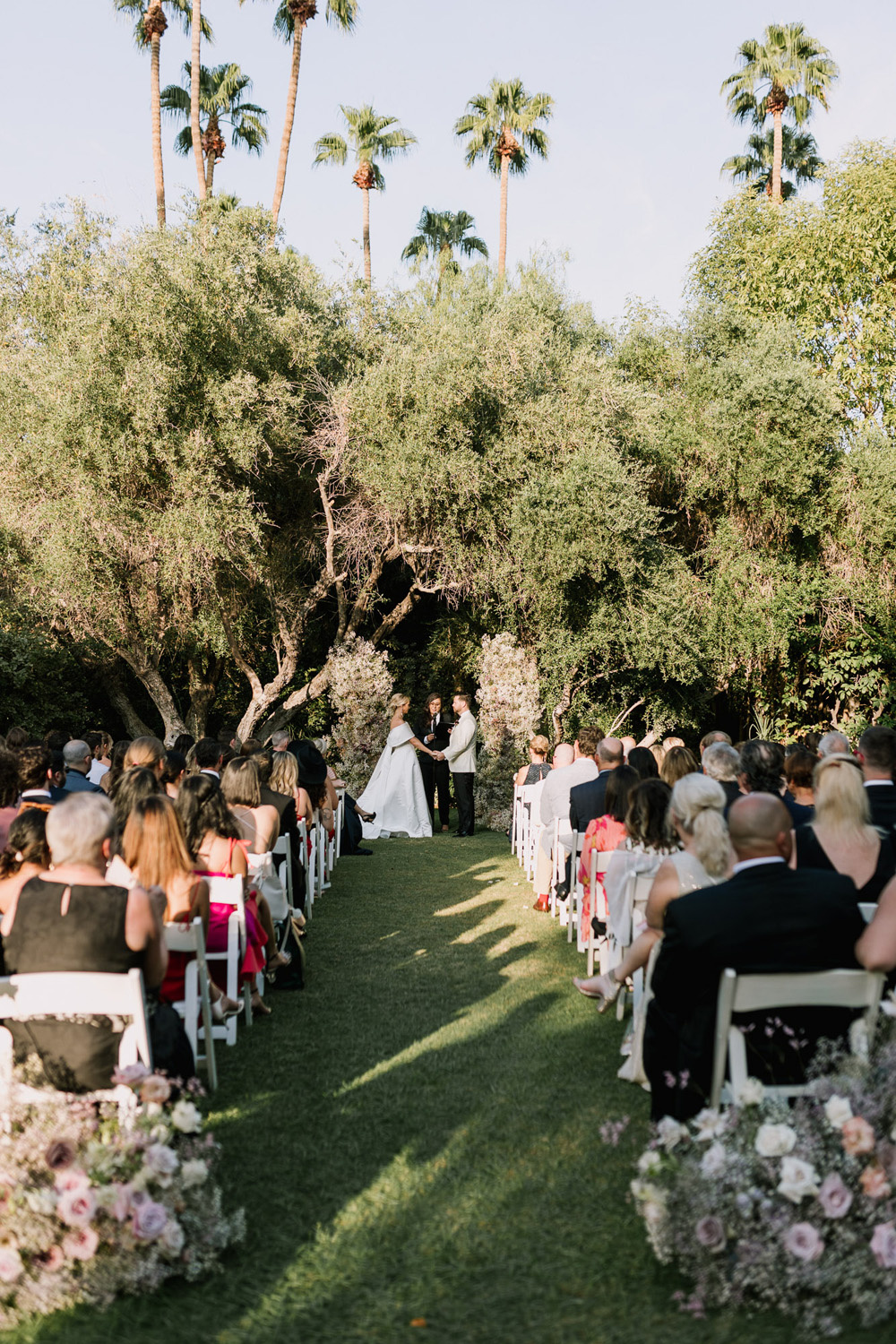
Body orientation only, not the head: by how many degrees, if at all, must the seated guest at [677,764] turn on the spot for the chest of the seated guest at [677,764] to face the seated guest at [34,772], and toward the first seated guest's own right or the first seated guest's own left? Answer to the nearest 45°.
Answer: approximately 90° to the first seated guest's own left

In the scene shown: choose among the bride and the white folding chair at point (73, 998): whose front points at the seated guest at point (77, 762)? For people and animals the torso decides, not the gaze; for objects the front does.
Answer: the white folding chair

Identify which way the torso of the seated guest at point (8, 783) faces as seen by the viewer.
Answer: away from the camera

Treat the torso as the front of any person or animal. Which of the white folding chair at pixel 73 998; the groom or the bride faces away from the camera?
the white folding chair

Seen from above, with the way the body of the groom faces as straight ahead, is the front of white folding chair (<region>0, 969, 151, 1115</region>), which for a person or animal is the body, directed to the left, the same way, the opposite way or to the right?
to the right

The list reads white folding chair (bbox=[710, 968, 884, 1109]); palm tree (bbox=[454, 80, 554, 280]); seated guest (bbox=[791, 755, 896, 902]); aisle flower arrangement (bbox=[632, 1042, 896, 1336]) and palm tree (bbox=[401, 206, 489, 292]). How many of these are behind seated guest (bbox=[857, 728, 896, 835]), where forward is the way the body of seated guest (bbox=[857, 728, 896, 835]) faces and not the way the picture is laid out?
3

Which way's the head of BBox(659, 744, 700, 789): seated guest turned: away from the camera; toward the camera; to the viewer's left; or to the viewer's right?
away from the camera

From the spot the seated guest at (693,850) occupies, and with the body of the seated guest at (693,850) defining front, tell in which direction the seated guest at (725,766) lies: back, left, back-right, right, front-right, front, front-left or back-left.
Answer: front-right

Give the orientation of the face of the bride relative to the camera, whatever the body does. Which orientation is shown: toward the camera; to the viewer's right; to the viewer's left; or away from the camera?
to the viewer's right

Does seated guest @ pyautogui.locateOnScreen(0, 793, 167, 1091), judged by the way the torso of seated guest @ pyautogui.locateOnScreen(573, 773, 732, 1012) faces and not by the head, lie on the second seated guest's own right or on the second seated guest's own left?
on the second seated guest's own left

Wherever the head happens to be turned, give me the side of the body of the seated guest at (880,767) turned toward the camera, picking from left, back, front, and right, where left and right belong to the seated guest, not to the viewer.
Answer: back

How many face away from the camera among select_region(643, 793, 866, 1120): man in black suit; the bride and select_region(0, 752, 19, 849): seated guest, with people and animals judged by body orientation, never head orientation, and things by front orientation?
2

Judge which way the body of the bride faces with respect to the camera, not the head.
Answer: to the viewer's right

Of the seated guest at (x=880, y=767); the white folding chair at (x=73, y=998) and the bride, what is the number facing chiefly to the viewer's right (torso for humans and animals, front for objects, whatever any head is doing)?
1

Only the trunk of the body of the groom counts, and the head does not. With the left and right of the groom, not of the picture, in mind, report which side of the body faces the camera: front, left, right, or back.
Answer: left

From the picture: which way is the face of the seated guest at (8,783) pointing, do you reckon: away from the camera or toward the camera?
away from the camera

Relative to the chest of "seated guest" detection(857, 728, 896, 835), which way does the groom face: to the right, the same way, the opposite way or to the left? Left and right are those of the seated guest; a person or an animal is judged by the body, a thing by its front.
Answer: to the left
